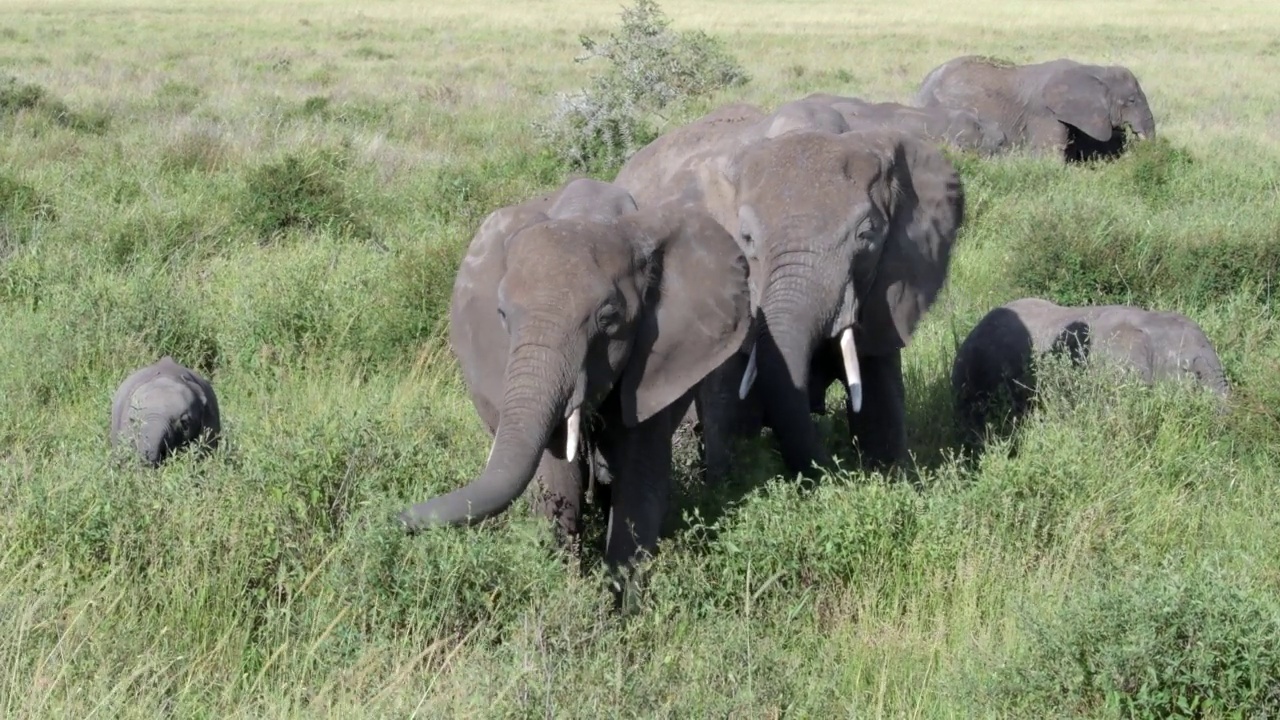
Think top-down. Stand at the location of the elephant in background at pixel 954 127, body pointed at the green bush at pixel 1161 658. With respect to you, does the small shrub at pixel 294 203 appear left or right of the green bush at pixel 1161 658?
right

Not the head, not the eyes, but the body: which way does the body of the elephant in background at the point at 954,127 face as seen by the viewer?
to the viewer's right

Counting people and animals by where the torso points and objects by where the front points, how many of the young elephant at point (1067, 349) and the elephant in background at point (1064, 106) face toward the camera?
0

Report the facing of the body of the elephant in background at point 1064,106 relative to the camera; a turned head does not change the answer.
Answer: to the viewer's right

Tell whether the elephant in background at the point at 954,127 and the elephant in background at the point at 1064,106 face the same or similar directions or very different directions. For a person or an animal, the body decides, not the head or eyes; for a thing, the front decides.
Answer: same or similar directions

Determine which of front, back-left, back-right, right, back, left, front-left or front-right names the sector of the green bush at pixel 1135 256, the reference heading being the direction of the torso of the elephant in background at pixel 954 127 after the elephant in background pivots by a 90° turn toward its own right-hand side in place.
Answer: front

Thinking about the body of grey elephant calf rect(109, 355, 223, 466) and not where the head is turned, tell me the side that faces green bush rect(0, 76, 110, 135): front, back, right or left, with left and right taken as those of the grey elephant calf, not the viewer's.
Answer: back

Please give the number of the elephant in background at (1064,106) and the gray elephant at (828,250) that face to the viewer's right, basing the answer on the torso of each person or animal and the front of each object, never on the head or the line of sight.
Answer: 1

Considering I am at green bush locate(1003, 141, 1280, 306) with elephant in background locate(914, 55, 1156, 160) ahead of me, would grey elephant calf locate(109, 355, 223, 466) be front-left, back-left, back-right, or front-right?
back-left

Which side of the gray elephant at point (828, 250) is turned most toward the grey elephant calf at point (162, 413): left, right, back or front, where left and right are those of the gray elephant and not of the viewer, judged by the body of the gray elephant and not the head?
right

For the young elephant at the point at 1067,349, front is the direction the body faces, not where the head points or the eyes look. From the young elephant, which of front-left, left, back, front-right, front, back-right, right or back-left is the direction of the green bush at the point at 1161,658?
right

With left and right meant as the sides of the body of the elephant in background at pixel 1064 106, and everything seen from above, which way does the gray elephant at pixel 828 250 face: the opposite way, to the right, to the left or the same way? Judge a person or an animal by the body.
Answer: to the right

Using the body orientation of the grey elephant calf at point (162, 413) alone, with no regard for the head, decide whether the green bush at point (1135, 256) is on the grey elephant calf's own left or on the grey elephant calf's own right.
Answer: on the grey elephant calf's own left

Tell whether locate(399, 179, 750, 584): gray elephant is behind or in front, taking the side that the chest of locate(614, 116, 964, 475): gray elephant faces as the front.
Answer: in front

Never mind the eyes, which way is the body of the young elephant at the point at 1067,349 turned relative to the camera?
to the viewer's right

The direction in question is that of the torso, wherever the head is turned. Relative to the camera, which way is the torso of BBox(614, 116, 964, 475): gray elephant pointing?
toward the camera

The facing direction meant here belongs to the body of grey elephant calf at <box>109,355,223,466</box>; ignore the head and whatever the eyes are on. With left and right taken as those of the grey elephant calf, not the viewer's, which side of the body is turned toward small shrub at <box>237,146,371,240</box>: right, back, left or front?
back

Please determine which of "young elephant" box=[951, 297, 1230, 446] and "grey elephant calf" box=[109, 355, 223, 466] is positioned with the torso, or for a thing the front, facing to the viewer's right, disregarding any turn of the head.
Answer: the young elephant

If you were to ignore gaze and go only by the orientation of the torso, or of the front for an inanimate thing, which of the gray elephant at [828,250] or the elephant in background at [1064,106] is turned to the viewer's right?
the elephant in background

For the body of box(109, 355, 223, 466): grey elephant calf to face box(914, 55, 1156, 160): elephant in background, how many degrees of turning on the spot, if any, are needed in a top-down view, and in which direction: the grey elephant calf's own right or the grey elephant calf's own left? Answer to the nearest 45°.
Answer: approximately 135° to the grey elephant calf's own left
